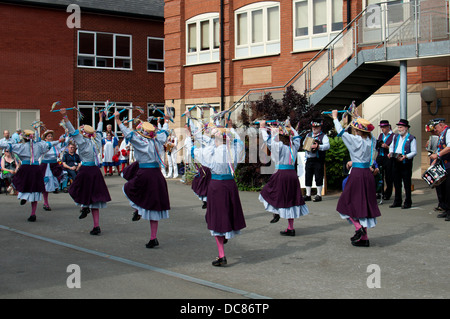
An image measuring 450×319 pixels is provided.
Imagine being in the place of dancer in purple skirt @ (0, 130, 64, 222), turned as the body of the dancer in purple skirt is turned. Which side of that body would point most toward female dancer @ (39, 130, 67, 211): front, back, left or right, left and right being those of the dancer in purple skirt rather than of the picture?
front

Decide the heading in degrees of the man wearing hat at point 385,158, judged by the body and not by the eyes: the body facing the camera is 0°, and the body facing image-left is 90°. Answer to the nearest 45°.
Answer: approximately 45°

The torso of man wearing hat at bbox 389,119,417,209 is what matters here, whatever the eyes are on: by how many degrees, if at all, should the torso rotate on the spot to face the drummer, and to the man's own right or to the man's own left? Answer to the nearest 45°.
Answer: approximately 90° to the man's own left

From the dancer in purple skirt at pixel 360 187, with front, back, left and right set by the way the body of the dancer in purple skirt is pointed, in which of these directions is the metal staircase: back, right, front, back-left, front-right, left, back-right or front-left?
front-right

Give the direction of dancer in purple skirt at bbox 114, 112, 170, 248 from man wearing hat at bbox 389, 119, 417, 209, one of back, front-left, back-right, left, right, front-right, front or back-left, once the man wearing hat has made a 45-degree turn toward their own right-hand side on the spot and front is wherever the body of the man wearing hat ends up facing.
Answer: front-left
